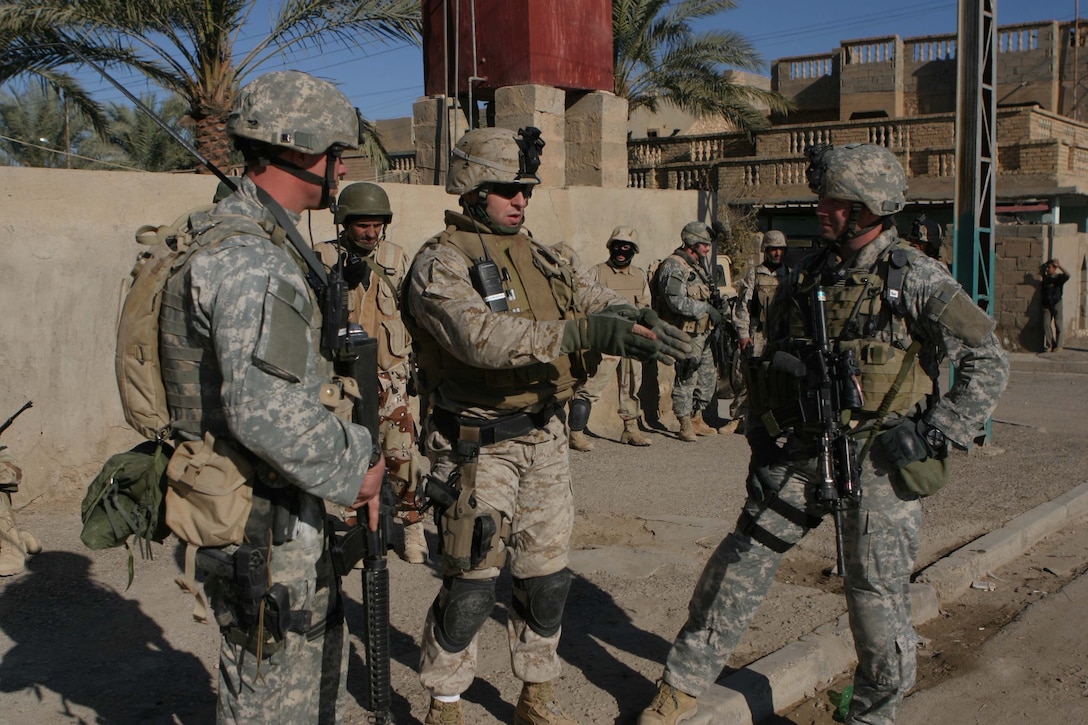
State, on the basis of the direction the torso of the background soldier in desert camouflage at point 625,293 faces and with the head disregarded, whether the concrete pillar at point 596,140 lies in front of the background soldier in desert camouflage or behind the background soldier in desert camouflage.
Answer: behind

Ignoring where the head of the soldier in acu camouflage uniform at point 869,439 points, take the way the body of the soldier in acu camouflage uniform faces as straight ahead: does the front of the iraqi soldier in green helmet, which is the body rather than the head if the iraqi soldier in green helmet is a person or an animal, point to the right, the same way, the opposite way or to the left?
to the left

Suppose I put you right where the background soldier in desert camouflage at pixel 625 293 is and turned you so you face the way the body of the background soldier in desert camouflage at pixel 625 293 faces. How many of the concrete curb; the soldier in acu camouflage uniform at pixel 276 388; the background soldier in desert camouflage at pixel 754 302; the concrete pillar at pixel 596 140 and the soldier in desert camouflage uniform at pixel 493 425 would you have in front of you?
3

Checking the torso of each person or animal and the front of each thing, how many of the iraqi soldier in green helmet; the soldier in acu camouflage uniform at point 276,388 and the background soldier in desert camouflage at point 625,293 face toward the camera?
2

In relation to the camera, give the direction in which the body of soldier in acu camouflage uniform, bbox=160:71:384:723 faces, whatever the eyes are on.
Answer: to the viewer's right

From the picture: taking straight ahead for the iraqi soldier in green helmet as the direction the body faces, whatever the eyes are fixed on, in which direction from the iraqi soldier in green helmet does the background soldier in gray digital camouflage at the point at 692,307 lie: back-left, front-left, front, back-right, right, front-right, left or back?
back-left

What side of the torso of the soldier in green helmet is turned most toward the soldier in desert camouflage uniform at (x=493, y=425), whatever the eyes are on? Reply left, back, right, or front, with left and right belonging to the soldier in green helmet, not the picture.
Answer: front

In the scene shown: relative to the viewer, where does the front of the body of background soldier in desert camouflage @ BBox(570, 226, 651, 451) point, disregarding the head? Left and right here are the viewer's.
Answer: facing the viewer

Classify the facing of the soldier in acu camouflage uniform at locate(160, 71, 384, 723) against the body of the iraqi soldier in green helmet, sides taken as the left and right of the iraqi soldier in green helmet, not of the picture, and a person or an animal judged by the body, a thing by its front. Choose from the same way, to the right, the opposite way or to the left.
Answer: to the left

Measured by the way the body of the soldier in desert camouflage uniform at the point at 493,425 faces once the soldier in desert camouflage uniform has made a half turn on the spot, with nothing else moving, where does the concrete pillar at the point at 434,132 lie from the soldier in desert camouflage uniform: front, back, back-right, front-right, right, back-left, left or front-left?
front-right

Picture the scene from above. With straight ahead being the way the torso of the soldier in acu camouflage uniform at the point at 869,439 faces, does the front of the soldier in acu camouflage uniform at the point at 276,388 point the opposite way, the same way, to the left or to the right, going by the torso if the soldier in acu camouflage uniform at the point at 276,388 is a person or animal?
the opposite way

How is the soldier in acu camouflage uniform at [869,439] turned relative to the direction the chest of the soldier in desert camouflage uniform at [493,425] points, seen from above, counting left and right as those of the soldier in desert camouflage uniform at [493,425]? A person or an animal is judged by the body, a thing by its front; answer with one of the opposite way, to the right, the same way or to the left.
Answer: to the right

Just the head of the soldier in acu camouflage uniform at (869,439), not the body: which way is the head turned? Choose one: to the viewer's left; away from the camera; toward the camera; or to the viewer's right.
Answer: to the viewer's left

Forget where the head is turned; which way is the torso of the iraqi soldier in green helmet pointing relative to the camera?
toward the camera

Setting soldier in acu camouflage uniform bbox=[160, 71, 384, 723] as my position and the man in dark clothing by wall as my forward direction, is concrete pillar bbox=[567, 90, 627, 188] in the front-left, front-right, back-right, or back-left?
front-left
